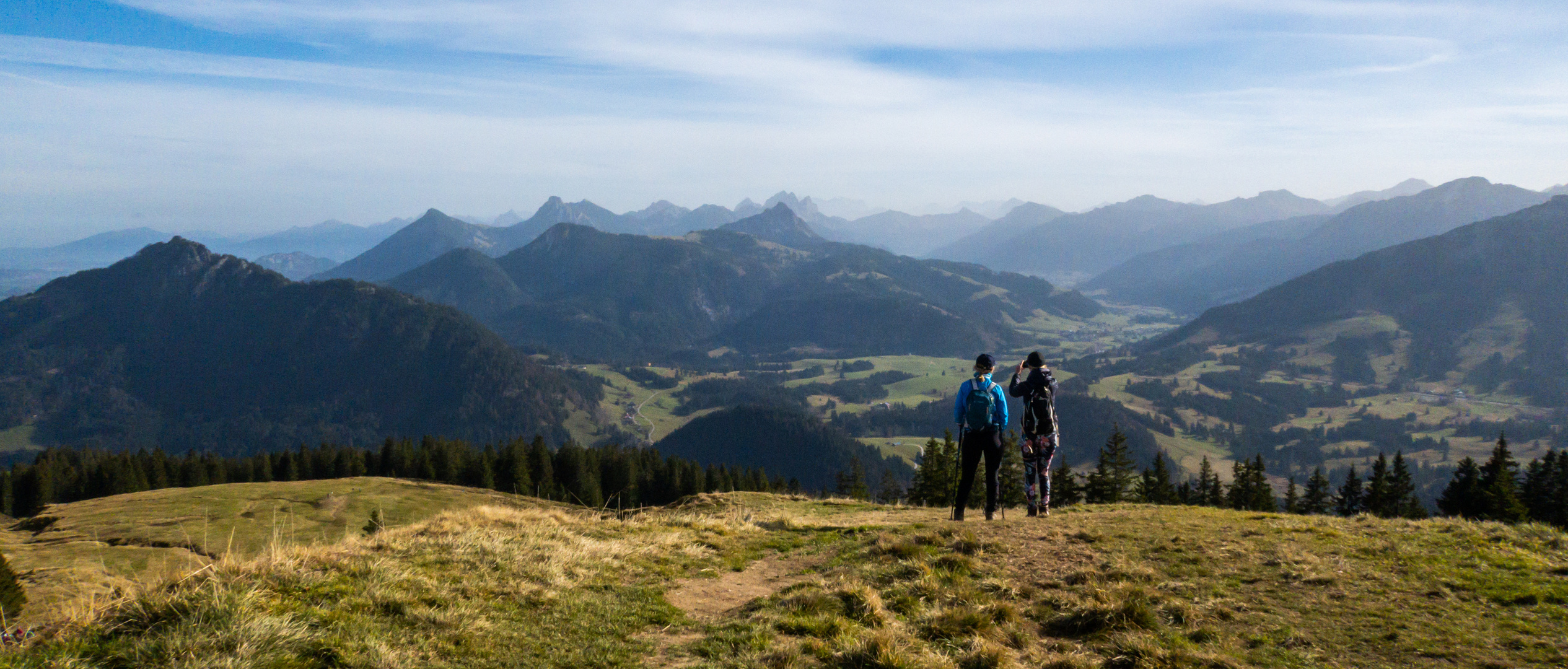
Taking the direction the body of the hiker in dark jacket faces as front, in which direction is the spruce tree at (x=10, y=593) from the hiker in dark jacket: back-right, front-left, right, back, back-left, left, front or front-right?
back-left

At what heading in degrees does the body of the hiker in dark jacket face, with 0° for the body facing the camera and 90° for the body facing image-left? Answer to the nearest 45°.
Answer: approximately 180°

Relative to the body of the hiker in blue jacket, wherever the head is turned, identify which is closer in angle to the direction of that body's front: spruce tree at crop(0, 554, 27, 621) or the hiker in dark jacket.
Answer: the hiker in dark jacket

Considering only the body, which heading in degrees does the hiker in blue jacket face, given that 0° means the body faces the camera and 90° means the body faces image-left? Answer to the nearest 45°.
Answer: approximately 180°

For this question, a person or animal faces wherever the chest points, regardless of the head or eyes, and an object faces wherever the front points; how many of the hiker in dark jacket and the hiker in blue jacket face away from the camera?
2

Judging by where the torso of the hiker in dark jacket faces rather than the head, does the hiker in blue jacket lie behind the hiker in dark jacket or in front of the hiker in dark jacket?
behind

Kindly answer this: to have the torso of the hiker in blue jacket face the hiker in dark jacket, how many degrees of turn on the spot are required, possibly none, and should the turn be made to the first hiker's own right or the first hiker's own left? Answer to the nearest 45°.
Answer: approximately 45° to the first hiker's own right
